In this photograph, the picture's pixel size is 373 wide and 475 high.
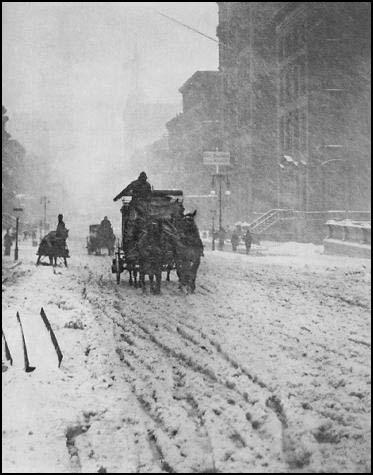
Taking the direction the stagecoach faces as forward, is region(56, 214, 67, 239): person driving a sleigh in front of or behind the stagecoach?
behind

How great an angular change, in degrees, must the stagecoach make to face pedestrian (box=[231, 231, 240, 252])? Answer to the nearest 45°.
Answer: approximately 90° to its left

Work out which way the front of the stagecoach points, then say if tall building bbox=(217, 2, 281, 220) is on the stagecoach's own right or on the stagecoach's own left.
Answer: on the stagecoach's own left

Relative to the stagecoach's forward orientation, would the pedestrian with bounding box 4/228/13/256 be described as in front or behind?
behind

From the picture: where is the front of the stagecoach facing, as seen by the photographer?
facing the viewer and to the right of the viewer

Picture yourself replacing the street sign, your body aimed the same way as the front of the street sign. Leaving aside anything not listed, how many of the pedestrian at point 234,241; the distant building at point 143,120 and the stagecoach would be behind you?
1

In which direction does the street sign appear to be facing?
toward the camera

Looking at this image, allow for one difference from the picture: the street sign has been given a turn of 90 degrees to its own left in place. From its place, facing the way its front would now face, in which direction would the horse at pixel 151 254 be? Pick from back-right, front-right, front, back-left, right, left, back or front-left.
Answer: back-right

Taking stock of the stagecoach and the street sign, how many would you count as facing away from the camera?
0
